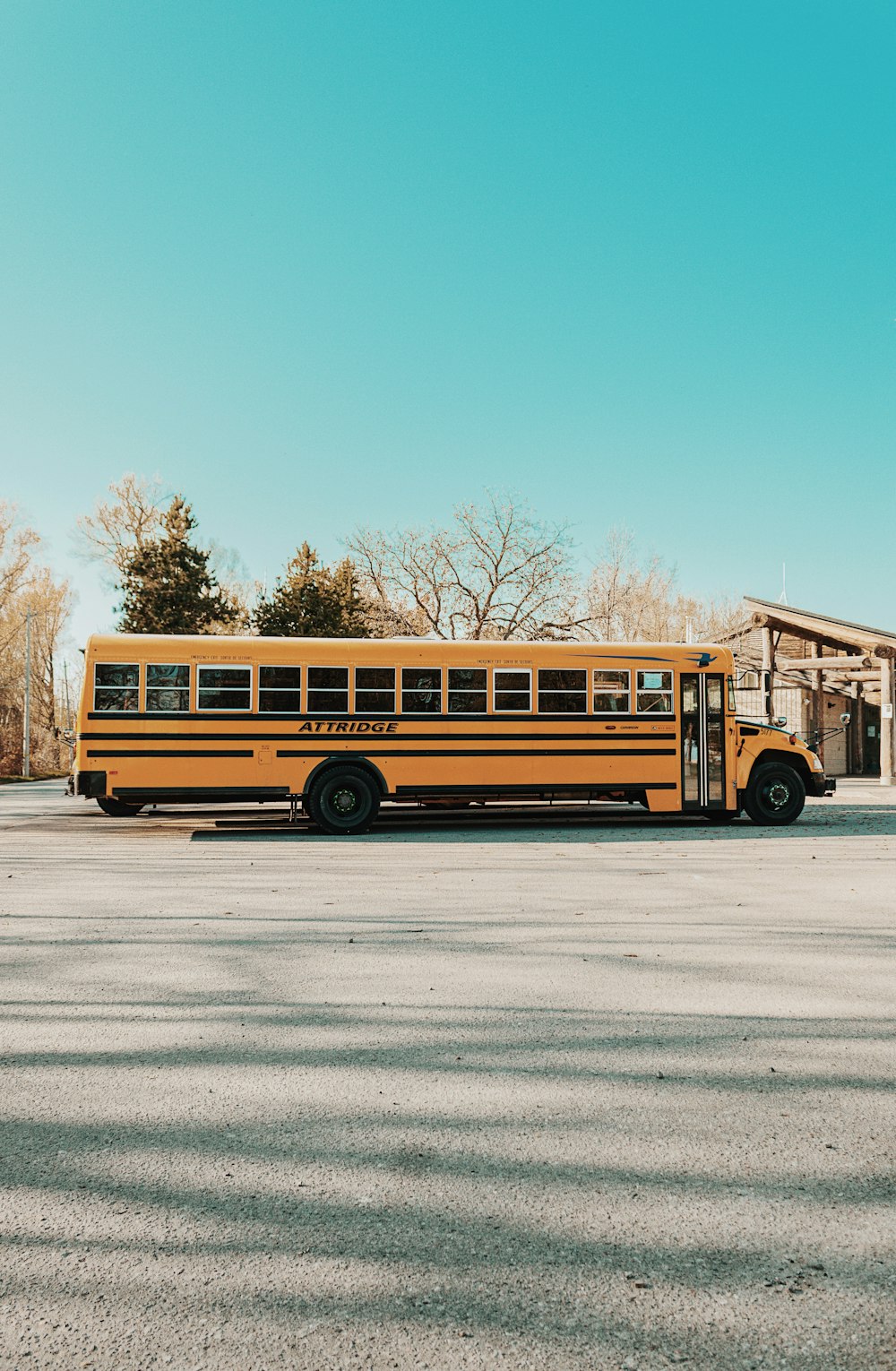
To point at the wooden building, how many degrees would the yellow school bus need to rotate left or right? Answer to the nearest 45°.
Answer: approximately 45° to its left

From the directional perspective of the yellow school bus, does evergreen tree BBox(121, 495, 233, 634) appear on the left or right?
on its left

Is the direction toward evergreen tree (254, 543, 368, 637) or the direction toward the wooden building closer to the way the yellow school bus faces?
the wooden building

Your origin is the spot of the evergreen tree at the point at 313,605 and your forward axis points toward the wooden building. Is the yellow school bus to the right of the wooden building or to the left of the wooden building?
right

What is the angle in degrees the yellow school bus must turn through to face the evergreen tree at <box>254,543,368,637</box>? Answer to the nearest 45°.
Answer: approximately 90° to its left

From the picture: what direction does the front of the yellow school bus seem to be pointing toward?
to the viewer's right
